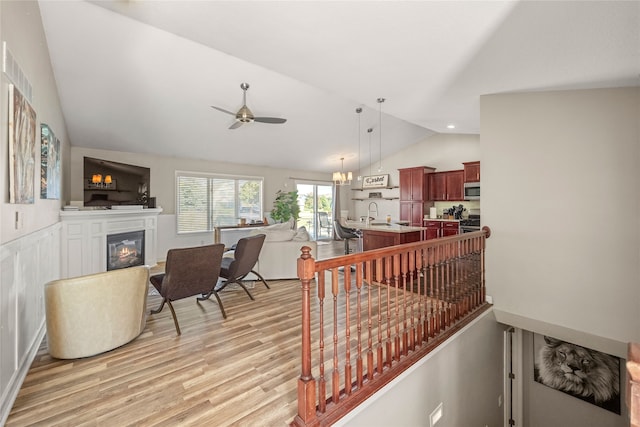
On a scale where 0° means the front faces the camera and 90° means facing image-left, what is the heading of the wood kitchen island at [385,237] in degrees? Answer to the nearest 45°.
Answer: approximately 315°

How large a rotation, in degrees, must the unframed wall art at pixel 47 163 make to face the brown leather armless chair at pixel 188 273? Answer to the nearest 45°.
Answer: approximately 45° to its right

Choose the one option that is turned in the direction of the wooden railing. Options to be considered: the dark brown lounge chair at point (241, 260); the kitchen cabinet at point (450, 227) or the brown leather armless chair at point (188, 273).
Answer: the kitchen cabinet

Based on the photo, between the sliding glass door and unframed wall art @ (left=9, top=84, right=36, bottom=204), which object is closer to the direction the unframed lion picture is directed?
the unframed wall art

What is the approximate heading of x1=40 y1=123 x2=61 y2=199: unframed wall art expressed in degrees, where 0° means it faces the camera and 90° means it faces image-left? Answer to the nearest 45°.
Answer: approximately 270°

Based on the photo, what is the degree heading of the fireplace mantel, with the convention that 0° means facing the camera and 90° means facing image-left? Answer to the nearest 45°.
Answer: approximately 315°

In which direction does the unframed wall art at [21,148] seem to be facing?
to the viewer's right

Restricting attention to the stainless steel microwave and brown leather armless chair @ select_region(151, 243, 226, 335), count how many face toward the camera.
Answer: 1

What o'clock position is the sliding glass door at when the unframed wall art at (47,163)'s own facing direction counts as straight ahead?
The sliding glass door is roughly at 11 o'clock from the unframed wall art.
